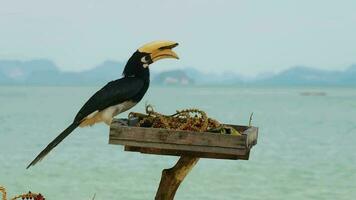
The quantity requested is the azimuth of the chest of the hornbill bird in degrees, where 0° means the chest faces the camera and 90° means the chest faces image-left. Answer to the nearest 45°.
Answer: approximately 270°
